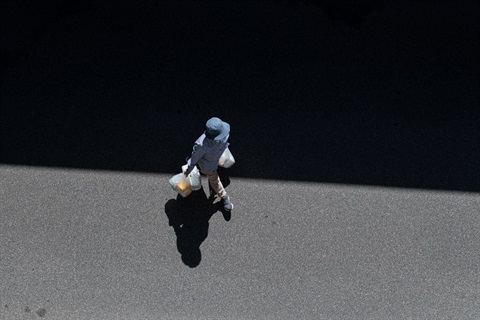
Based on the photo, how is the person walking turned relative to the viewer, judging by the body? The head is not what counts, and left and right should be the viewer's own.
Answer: facing the viewer and to the right of the viewer
